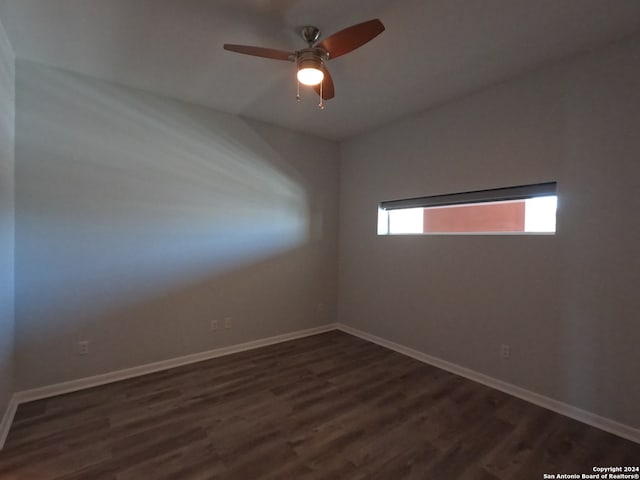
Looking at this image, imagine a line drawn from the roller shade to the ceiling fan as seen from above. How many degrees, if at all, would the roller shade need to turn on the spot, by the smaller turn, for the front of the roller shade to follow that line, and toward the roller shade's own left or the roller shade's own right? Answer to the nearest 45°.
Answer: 0° — it already faces it

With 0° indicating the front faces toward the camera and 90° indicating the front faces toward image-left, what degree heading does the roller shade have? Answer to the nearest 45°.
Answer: approximately 45°
